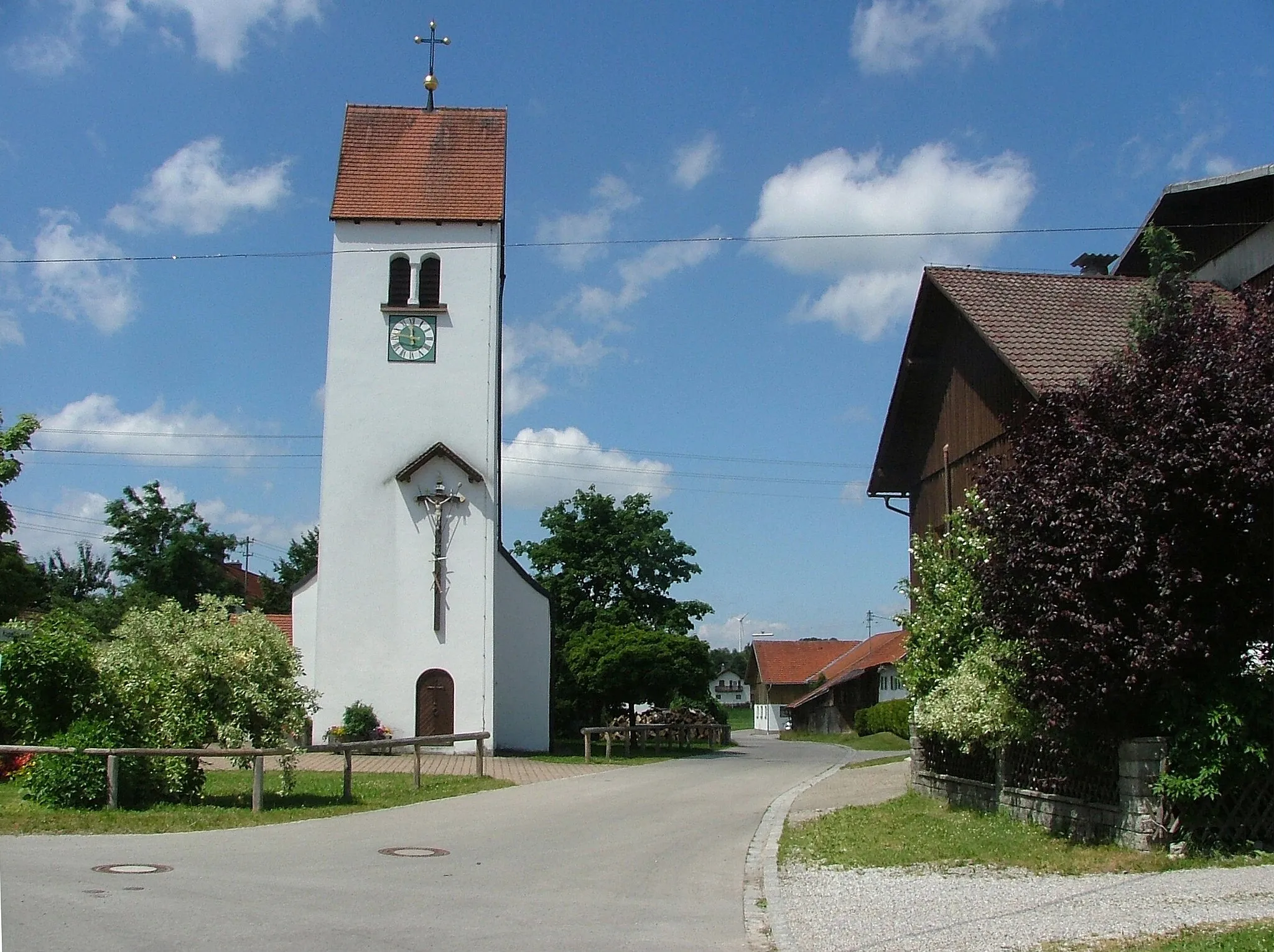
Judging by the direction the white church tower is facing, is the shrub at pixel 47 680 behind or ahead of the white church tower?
ahead

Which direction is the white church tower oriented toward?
toward the camera

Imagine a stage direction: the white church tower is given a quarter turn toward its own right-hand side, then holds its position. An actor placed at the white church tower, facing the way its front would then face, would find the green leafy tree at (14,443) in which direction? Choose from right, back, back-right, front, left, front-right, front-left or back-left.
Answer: front-left

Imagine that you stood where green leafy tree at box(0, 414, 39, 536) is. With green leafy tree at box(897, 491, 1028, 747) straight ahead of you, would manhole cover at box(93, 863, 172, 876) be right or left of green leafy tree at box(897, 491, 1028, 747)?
right

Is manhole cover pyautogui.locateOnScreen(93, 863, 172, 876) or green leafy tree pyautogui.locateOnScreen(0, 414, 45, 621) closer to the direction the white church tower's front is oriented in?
the manhole cover

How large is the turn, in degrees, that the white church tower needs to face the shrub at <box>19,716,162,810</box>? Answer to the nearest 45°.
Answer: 0° — it already faces it

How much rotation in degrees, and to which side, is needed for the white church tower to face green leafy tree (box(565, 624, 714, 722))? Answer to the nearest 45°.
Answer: approximately 135° to its left

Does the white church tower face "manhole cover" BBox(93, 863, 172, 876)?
yes

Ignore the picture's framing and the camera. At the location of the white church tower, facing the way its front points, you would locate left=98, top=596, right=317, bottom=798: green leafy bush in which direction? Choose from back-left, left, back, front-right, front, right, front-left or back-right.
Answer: front

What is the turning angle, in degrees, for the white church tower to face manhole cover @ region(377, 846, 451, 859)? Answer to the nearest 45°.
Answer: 0° — it already faces it
